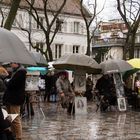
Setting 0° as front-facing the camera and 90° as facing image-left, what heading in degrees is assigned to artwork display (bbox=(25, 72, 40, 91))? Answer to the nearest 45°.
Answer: approximately 0°

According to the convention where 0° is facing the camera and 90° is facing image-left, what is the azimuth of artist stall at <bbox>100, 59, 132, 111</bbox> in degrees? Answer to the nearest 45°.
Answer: approximately 45°

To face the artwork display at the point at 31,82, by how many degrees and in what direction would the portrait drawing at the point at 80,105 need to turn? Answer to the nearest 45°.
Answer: approximately 45° to its right

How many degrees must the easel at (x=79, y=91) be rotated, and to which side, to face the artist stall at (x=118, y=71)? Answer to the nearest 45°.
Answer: approximately 135° to its left

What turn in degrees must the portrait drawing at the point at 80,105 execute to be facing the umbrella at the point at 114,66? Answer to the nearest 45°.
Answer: approximately 135° to its left

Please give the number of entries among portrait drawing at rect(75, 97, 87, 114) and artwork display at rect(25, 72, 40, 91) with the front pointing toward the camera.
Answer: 2

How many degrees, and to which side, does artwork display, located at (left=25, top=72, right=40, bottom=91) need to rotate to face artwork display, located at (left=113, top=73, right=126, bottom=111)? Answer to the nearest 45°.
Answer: approximately 135° to its left

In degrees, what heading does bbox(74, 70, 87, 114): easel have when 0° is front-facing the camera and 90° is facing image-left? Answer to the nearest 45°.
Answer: approximately 0°
